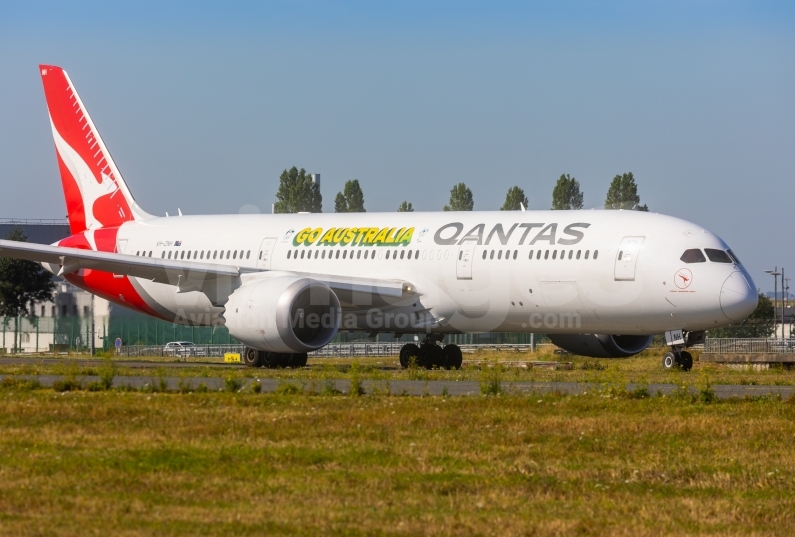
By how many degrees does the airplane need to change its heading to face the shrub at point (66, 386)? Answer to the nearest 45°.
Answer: approximately 90° to its right

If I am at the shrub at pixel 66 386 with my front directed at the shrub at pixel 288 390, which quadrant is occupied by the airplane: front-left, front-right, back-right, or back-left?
front-left

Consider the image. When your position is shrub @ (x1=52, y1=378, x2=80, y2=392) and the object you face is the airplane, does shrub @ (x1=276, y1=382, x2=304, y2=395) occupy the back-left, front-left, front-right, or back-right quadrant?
front-right

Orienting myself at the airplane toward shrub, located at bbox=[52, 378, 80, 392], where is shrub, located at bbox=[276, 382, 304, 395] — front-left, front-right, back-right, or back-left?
front-left

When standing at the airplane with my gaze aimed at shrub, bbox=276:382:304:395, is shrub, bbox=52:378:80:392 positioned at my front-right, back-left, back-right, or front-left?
front-right

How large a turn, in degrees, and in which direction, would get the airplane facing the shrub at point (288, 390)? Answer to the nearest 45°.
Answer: approximately 45° to its right

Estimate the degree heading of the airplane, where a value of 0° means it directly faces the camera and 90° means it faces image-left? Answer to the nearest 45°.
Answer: approximately 315°
